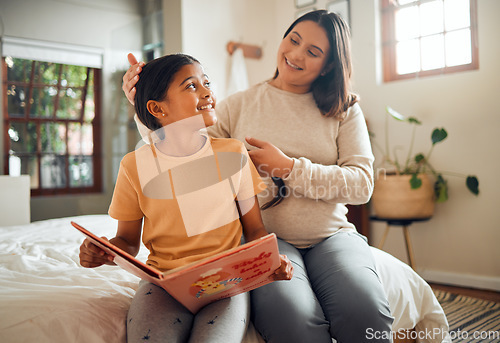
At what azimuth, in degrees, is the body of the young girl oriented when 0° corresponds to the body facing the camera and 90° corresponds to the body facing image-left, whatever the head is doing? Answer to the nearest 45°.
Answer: approximately 0°

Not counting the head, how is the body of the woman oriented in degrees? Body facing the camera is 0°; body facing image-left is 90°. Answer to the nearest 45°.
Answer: approximately 0°

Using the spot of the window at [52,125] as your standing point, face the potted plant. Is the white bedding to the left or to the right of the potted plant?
right

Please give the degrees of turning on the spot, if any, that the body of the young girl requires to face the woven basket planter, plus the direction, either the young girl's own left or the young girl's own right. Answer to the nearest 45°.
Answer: approximately 135° to the young girl's own left

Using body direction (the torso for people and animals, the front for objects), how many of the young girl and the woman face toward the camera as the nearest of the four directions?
2

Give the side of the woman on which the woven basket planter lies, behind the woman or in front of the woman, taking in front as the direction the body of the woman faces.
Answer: behind
